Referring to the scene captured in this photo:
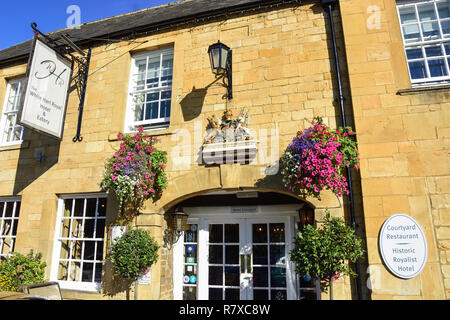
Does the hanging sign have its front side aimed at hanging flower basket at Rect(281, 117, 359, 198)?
yes

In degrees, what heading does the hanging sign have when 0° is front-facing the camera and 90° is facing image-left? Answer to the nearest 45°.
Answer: approximately 315°

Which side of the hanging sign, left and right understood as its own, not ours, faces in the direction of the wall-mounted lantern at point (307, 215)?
front

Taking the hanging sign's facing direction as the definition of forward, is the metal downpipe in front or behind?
in front

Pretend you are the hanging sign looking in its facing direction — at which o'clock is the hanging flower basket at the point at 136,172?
The hanging flower basket is roughly at 12 o'clock from the hanging sign.

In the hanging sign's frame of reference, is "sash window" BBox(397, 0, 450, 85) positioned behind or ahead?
ahead

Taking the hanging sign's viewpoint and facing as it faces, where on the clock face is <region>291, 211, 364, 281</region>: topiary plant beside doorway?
The topiary plant beside doorway is roughly at 12 o'clock from the hanging sign.
